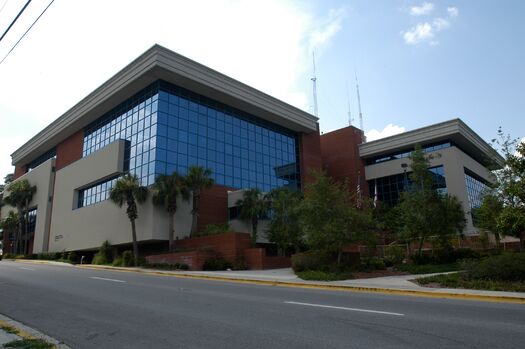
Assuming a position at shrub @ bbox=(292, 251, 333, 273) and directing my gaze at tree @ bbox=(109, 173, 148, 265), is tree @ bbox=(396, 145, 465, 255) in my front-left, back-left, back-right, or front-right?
back-right

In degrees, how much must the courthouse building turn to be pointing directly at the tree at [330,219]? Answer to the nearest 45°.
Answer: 0° — it already faces it

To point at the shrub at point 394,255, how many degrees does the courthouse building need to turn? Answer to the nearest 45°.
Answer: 0° — it already faces it

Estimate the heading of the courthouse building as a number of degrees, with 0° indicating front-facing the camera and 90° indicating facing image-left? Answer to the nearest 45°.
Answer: approximately 315°

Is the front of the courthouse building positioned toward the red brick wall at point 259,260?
yes

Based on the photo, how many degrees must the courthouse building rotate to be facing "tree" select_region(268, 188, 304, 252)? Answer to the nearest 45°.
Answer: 0° — it already faces it

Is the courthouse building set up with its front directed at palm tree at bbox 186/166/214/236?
yes
